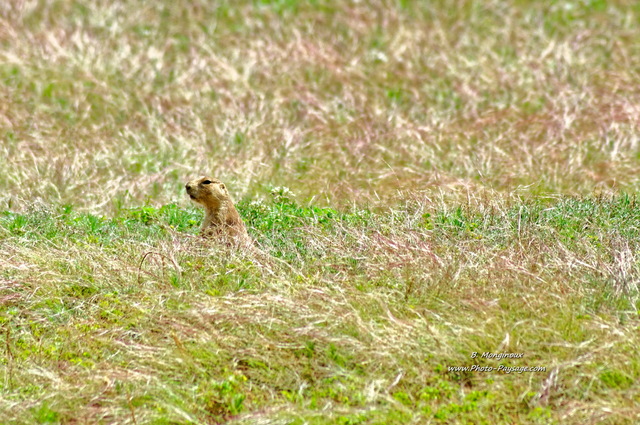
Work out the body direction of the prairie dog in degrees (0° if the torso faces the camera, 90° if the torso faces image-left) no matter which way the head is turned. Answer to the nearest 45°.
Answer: approximately 90°
